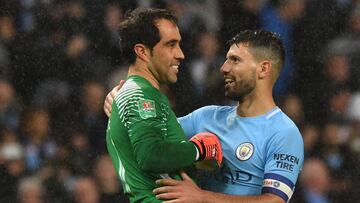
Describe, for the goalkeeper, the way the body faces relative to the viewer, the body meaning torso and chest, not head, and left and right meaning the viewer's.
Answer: facing to the right of the viewer

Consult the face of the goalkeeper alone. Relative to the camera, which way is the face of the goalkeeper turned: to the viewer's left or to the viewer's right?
to the viewer's right
